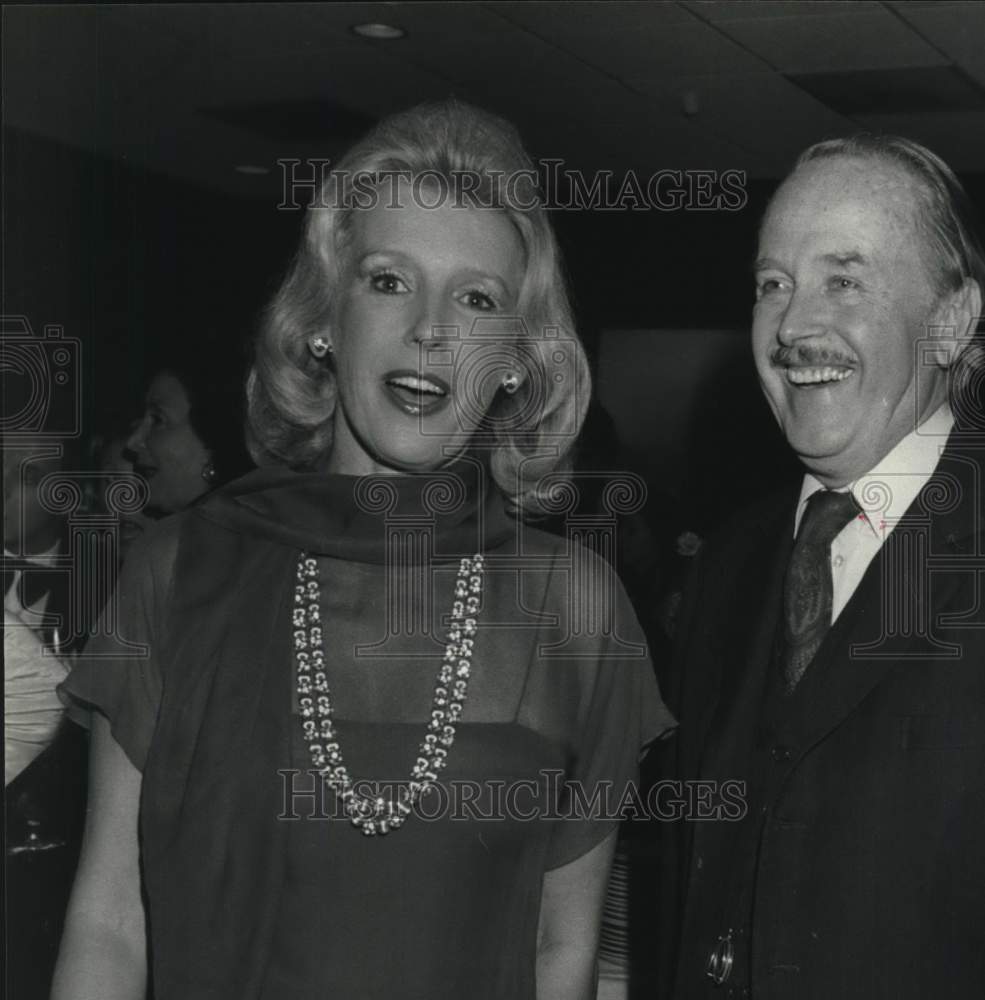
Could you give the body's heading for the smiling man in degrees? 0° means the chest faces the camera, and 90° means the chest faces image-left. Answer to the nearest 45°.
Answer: approximately 45°

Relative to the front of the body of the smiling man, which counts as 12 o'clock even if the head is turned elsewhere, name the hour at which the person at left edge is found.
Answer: The person at left edge is roughly at 2 o'clock from the smiling man.

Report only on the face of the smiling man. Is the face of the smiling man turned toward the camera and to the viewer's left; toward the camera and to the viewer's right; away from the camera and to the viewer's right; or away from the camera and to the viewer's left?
toward the camera and to the viewer's left
